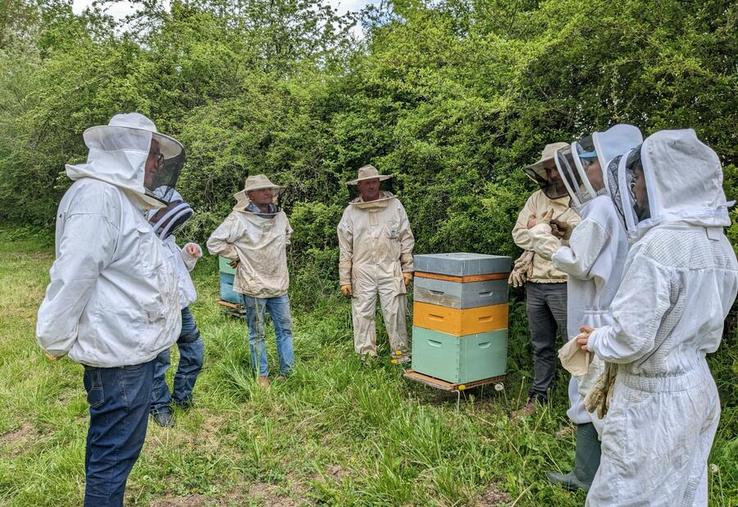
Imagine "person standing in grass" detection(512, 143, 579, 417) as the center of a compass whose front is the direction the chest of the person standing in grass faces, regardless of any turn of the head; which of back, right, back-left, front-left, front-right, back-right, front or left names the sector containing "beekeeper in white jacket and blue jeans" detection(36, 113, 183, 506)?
front

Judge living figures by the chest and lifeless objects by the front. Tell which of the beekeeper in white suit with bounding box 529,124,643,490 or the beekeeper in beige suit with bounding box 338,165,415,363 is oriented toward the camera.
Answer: the beekeeper in beige suit with bounding box 338,165,415,363

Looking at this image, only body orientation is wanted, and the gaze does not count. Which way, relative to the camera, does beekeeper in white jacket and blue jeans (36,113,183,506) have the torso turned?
to the viewer's right

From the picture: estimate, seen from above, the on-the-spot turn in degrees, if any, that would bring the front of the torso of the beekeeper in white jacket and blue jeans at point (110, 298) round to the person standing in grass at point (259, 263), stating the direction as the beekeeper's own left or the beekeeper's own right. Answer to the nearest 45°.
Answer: approximately 45° to the beekeeper's own left

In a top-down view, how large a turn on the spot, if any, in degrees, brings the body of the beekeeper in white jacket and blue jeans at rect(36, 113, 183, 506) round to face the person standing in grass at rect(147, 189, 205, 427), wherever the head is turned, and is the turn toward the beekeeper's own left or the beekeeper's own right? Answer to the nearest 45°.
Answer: approximately 90° to the beekeeper's own left

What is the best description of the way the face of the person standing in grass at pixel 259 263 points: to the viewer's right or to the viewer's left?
to the viewer's right

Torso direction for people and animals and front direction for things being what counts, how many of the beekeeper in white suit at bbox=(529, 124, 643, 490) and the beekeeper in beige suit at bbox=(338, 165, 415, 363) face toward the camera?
1

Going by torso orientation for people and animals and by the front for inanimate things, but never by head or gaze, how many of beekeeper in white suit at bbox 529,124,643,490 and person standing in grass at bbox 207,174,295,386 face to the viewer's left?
1

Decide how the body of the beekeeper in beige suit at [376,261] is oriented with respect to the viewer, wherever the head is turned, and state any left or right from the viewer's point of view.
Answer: facing the viewer

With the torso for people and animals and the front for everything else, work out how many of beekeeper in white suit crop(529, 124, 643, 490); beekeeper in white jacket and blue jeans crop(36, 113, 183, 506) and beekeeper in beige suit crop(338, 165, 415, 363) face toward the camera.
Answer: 1

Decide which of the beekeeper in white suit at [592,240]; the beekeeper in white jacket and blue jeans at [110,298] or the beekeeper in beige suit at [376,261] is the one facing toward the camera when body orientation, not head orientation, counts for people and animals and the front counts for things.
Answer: the beekeeper in beige suit at [376,261]

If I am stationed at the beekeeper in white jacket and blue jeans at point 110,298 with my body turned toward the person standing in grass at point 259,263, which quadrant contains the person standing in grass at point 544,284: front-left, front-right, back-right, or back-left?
front-right

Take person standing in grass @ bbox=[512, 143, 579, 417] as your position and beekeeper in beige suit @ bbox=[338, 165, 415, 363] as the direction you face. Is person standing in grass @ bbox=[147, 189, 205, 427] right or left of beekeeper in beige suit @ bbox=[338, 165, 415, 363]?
left

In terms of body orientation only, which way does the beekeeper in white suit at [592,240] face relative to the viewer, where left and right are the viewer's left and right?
facing to the left of the viewer

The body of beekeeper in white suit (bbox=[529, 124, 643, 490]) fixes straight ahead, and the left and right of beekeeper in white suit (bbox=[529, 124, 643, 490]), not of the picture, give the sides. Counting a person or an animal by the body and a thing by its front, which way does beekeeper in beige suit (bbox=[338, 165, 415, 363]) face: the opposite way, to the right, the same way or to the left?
to the left

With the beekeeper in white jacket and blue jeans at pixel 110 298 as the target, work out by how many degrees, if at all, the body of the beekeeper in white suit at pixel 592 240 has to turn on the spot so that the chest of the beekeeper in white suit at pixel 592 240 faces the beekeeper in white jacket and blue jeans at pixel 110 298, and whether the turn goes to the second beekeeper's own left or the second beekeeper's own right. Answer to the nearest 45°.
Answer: approximately 45° to the second beekeeper's own left

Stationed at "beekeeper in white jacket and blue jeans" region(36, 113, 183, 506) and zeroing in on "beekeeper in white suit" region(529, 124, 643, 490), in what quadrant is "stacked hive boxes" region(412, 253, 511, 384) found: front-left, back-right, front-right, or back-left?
front-left
